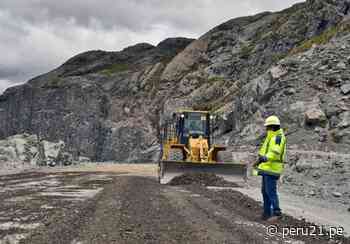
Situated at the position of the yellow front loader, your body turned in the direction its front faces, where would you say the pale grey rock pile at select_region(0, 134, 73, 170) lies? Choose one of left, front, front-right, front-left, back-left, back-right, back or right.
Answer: back-right

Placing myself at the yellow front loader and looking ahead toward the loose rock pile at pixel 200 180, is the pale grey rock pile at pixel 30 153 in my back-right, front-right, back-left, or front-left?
back-right

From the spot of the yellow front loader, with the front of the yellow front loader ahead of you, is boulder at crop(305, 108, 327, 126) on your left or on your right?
on your left

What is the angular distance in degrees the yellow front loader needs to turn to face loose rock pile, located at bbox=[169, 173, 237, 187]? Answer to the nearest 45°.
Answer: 0° — it already faces it

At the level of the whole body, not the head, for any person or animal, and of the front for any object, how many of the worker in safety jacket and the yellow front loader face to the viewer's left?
1

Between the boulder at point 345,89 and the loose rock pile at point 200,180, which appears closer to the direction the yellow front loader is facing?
the loose rock pile

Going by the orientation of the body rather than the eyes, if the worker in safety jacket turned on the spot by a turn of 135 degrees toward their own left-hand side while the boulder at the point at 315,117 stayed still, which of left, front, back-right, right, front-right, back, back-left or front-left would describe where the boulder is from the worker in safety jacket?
back-left

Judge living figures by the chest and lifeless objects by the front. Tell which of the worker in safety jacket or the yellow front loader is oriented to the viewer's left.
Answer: the worker in safety jacket

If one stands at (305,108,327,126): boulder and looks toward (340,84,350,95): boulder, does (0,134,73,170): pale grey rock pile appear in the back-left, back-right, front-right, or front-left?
back-left

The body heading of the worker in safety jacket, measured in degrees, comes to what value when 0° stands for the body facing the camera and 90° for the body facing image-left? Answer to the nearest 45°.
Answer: approximately 90°

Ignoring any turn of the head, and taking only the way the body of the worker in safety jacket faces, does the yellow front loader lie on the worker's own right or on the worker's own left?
on the worker's own right

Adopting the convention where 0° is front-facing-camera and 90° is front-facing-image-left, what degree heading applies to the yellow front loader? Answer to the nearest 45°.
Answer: approximately 0°
